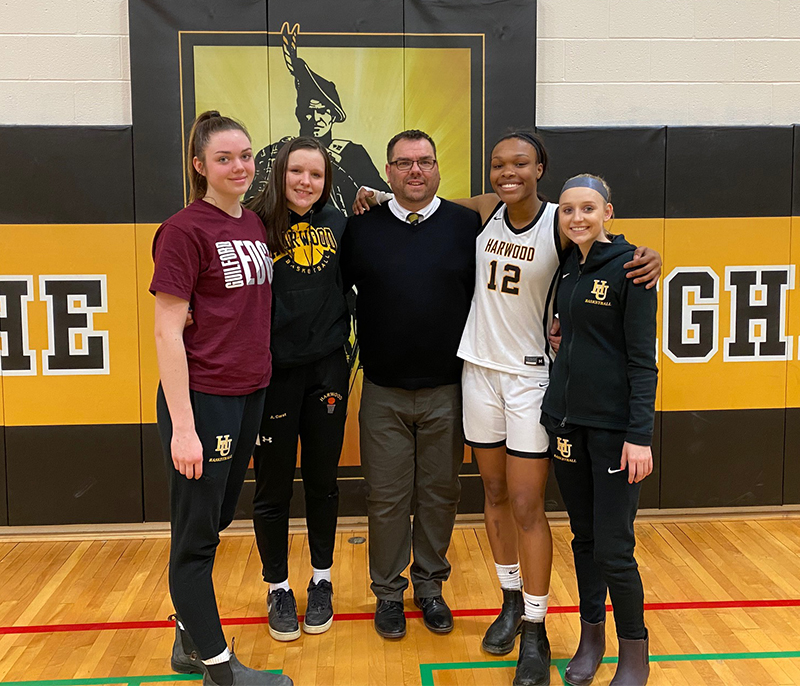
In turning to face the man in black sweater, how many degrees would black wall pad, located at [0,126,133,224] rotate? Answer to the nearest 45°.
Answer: approximately 45° to its left

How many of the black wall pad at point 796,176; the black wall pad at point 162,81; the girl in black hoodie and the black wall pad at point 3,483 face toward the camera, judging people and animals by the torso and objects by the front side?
4

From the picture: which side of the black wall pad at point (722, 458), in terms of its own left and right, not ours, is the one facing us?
front

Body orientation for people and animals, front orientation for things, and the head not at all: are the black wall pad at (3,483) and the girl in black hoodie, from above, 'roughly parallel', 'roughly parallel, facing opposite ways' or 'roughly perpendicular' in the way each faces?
roughly parallel

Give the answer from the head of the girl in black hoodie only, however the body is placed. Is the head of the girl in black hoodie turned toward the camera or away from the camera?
toward the camera

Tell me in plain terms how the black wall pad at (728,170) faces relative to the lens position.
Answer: facing the viewer

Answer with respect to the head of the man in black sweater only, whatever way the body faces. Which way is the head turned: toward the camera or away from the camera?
toward the camera

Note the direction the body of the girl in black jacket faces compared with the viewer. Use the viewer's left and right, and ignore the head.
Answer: facing the viewer and to the left of the viewer

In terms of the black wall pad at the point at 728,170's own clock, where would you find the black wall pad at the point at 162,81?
the black wall pad at the point at 162,81 is roughly at 2 o'clock from the black wall pad at the point at 728,170.

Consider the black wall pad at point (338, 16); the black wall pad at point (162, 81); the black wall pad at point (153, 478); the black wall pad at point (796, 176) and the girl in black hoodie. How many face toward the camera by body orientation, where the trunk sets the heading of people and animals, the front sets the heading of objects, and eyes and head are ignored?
5

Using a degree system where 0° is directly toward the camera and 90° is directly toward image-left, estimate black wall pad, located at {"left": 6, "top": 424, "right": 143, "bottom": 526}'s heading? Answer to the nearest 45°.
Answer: approximately 0°

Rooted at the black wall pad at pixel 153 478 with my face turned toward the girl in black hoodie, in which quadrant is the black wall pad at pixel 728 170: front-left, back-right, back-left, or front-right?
front-left

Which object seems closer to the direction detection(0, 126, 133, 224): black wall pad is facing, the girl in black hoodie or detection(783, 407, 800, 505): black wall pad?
the girl in black hoodie

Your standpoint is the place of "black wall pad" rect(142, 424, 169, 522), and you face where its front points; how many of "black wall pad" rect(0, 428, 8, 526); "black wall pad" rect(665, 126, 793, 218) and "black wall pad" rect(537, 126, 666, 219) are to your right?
1
